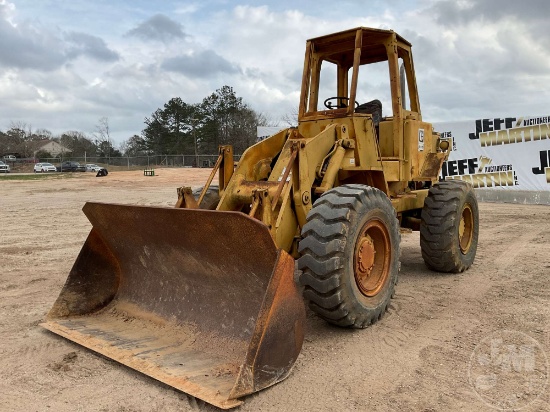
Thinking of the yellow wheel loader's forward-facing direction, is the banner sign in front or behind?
behind

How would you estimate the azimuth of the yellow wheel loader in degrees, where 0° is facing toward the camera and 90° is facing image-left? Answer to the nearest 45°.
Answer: approximately 45°

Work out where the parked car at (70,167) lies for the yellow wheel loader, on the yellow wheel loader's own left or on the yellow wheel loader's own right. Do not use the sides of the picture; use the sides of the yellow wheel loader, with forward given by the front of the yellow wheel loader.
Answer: on the yellow wheel loader's own right

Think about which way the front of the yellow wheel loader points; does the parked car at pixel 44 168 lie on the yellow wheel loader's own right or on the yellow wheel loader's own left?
on the yellow wheel loader's own right
